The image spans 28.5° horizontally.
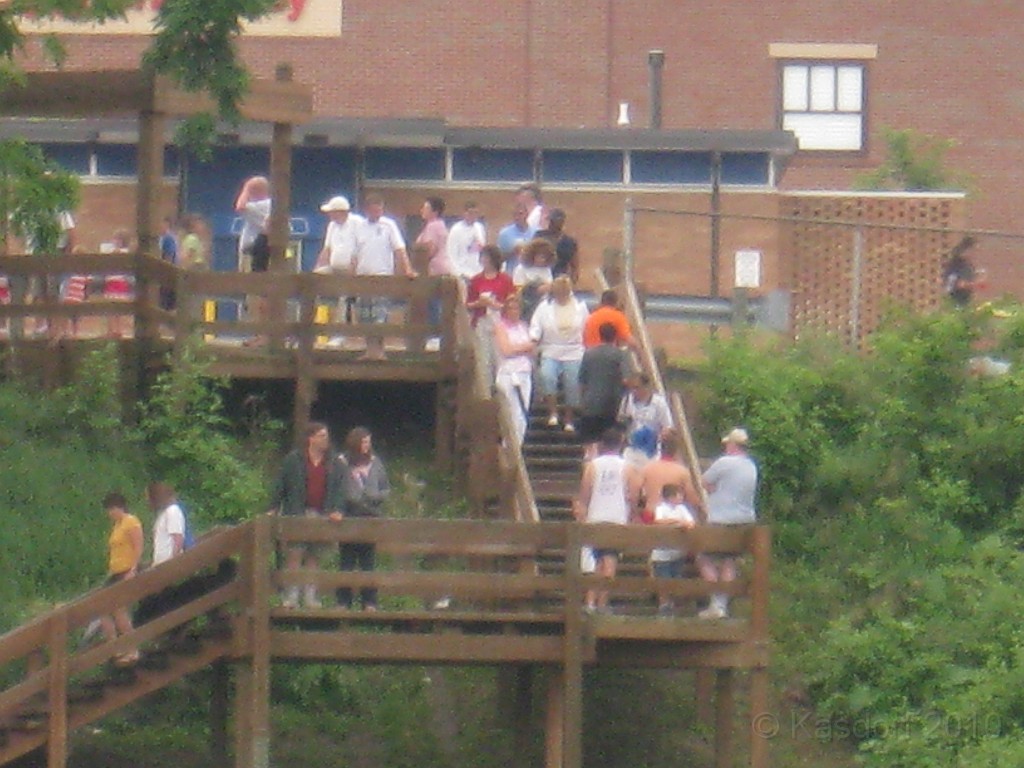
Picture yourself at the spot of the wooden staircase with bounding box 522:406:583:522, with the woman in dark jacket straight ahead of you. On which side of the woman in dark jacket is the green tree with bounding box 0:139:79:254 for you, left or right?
right

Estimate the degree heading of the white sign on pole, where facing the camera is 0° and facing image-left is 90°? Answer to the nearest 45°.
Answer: approximately 0°

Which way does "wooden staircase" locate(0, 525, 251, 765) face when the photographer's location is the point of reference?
facing to the left of the viewer

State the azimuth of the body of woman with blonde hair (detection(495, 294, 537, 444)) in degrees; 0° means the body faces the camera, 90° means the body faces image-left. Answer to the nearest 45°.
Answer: approximately 0°

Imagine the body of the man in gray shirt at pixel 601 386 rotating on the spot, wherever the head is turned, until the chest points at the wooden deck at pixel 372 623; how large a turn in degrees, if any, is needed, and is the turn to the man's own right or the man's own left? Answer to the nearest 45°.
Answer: approximately 135° to the man's own left

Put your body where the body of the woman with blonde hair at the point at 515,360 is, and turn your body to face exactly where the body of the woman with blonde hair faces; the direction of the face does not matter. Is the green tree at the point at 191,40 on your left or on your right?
on your right

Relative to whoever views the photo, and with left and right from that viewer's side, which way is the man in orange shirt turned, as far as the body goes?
facing away from the viewer

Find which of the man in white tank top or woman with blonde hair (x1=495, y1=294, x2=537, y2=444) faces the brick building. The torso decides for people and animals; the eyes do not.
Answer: the man in white tank top

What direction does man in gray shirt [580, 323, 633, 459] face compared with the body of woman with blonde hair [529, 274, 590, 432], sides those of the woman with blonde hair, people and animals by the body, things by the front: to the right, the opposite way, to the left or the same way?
the opposite way

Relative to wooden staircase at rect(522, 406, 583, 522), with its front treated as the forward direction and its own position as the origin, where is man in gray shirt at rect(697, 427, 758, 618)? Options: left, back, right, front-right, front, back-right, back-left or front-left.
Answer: front-left

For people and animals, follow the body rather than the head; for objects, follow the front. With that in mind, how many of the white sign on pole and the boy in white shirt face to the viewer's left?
0
